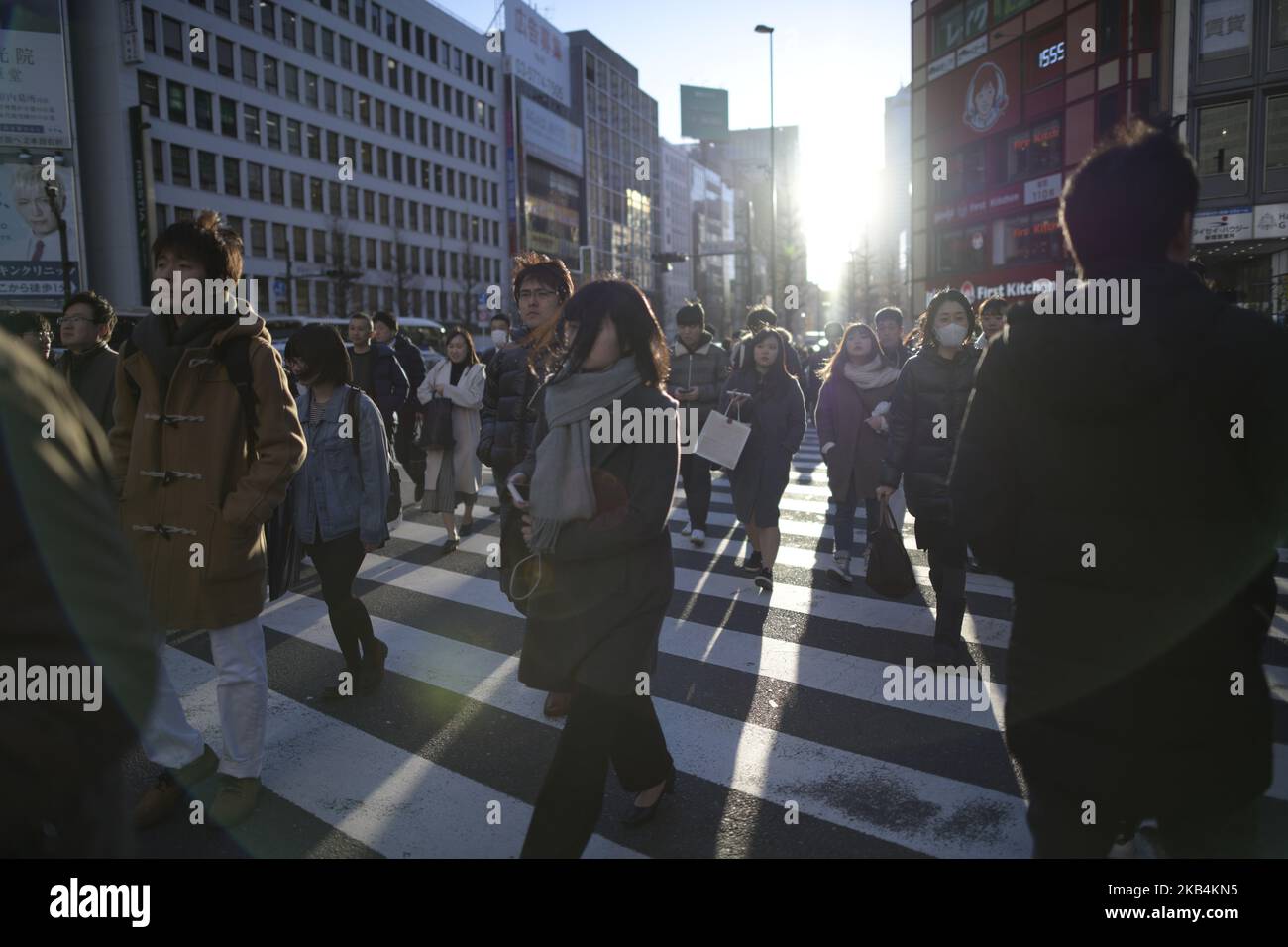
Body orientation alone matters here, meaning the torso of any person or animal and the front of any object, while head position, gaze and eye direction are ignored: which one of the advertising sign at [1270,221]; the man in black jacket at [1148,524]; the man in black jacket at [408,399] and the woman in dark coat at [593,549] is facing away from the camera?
the man in black jacket at [1148,524]

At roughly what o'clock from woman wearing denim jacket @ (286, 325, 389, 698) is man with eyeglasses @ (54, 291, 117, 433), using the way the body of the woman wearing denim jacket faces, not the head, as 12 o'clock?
The man with eyeglasses is roughly at 3 o'clock from the woman wearing denim jacket.

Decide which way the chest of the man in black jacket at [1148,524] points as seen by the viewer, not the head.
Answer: away from the camera

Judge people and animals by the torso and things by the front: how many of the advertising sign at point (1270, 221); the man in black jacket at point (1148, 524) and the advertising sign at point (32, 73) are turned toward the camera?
2

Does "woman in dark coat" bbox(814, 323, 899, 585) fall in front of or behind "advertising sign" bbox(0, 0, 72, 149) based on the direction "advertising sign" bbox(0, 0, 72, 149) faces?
in front

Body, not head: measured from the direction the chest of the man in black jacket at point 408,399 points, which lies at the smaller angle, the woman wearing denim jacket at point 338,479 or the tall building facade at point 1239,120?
the woman wearing denim jacket

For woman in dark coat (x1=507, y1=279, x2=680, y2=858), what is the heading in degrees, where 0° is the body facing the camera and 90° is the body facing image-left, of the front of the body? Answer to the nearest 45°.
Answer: approximately 45°

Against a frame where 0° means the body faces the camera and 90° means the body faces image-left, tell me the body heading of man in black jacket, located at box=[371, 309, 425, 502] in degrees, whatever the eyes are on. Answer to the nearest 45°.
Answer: approximately 45°

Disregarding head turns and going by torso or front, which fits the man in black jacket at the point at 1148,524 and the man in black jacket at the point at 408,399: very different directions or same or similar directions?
very different directions
